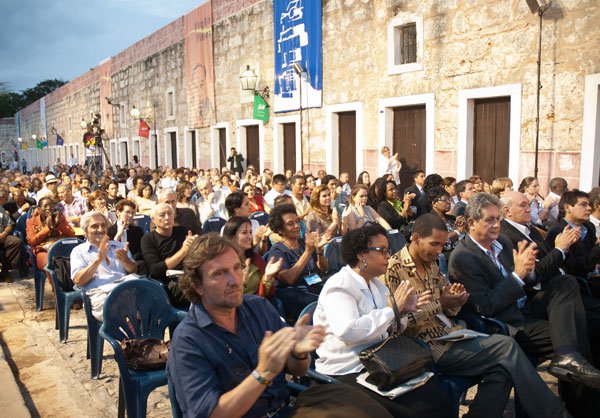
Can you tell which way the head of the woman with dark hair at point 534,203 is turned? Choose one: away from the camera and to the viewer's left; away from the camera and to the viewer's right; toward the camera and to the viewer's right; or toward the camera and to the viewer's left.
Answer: toward the camera and to the viewer's right

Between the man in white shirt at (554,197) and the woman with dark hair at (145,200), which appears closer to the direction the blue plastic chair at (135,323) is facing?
the man in white shirt

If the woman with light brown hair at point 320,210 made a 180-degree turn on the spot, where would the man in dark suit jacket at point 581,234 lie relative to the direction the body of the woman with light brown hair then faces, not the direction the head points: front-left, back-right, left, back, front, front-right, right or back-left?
back

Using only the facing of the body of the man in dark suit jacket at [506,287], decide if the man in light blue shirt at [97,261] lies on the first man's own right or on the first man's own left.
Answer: on the first man's own right

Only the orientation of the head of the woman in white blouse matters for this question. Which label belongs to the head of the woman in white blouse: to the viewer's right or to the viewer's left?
to the viewer's right

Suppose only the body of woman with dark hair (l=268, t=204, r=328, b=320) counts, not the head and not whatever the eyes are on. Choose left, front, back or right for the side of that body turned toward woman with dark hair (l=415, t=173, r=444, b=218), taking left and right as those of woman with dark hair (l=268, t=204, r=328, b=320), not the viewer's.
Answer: left

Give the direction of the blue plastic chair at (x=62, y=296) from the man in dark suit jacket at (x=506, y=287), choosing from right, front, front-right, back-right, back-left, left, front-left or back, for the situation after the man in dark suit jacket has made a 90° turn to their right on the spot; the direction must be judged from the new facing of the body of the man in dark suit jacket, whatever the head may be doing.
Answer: front-right

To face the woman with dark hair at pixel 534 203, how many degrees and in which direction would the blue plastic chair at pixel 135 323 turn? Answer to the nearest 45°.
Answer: approximately 90° to its left
